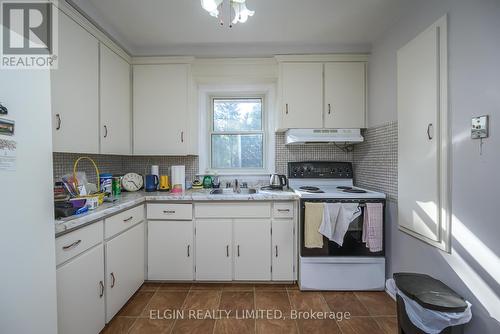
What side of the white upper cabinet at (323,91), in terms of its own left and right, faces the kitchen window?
right

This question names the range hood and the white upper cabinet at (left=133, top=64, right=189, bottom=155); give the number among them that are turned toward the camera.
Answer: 2

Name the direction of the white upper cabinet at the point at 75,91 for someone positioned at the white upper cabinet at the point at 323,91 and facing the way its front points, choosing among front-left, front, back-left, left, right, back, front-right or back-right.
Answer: front-right

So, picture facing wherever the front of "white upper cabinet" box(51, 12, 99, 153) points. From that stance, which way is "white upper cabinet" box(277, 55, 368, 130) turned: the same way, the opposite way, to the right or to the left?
to the right

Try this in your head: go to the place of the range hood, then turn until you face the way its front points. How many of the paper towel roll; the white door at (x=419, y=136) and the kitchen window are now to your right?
2

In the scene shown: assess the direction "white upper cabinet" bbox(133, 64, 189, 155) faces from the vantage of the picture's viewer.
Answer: facing the viewer

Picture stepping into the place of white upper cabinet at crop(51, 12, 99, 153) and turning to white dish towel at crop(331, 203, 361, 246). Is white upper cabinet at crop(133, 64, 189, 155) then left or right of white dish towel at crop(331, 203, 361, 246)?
left

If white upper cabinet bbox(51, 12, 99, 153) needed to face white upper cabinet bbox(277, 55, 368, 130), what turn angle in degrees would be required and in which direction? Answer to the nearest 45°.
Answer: approximately 45° to its left

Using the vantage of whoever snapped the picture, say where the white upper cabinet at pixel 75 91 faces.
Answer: facing the viewer and to the right of the viewer

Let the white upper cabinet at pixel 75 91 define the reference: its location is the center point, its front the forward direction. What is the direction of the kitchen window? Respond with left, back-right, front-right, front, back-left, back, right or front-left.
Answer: front-left

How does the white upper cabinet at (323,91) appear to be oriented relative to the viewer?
toward the camera

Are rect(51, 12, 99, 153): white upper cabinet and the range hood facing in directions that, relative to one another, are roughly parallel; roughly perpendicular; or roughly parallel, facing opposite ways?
roughly perpendicular

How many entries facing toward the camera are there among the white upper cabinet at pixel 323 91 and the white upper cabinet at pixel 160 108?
2
